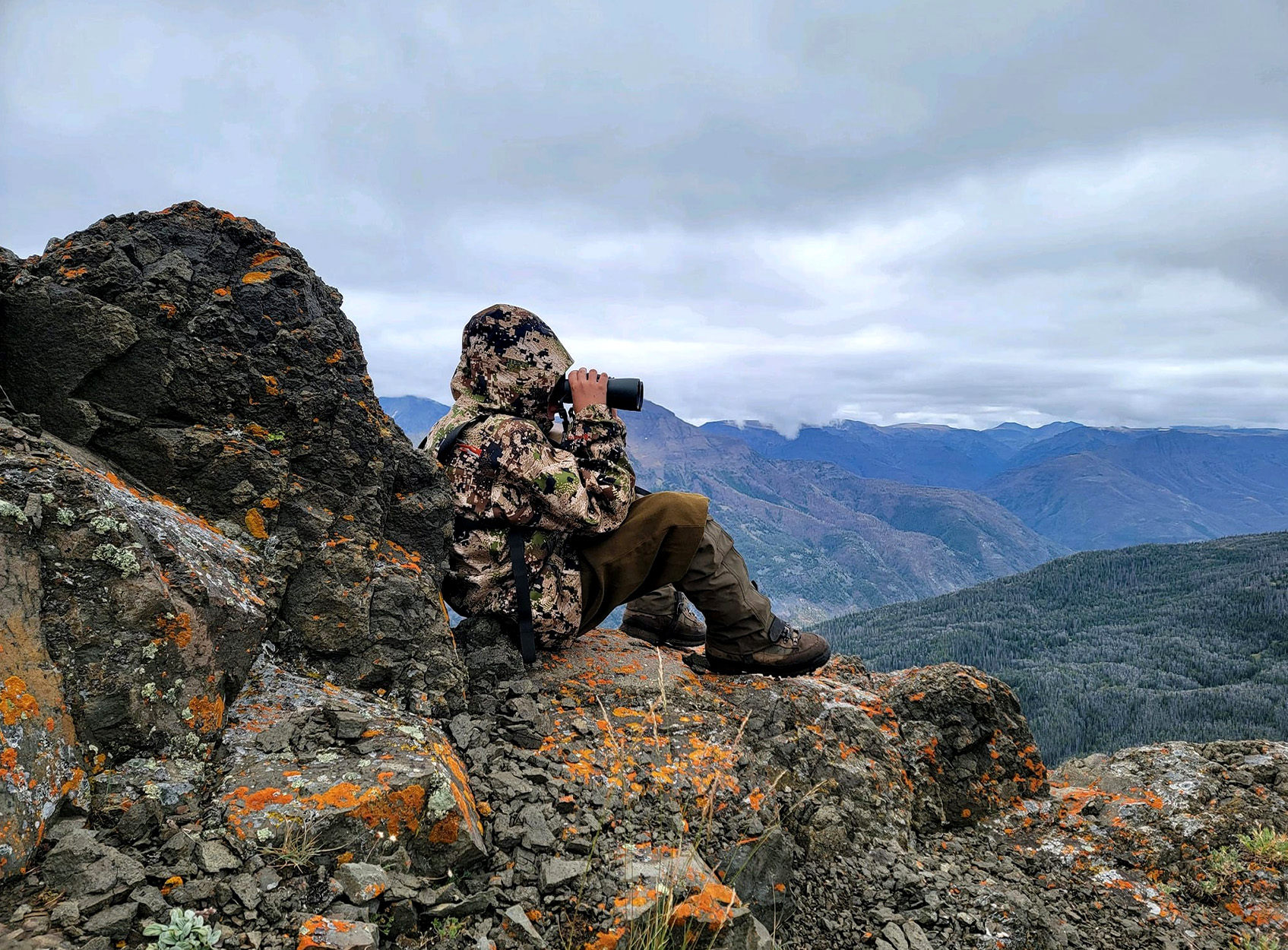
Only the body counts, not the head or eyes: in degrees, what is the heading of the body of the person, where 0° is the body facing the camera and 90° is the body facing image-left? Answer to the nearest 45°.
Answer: approximately 270°

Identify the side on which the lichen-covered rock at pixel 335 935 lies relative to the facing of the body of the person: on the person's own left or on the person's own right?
on the person's own right

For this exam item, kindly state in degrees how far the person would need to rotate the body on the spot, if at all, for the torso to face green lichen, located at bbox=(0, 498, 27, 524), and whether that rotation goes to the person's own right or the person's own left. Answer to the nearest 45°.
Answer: approximately 135° to the person's own right

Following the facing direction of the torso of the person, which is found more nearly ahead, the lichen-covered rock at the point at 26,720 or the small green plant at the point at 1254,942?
the small green plant

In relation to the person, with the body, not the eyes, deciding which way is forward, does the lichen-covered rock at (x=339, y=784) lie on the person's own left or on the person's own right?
on the person's own right

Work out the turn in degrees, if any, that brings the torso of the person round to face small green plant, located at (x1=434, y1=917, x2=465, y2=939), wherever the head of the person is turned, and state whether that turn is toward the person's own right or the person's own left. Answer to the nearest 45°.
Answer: approximately 90° to the person's own right

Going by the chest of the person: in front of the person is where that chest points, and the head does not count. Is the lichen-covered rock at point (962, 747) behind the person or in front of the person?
in front

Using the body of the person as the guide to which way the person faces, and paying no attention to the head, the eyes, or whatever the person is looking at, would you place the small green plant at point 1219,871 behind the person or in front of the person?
in front

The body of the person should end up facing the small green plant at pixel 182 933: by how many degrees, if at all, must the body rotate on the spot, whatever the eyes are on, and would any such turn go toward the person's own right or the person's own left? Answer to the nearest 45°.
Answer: approximately 90° to the person's own right
